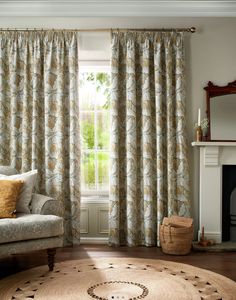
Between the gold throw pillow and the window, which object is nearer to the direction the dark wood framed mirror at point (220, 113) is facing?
the gold throw pillow

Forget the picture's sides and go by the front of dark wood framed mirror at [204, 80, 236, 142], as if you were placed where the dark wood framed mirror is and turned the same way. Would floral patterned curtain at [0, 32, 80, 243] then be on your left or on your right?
on your right

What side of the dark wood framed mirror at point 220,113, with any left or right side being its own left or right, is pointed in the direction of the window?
right

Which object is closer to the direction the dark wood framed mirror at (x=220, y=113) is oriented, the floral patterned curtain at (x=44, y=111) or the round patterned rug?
the round patterned rug

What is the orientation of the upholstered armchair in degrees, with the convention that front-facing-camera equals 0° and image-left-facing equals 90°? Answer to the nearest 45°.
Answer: approximately 315°

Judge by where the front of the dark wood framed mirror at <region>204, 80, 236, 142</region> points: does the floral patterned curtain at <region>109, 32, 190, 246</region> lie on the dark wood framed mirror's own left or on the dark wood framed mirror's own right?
on the dark wood framed mirror's own right

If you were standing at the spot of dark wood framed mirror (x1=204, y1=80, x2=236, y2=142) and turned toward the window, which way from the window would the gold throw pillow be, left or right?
left

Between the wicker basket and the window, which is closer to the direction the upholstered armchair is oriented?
the wicker basket
